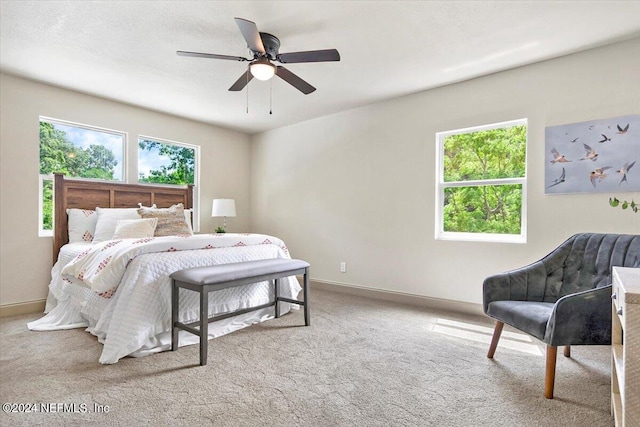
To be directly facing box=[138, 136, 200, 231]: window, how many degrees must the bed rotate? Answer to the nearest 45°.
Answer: approximately 135° to its left

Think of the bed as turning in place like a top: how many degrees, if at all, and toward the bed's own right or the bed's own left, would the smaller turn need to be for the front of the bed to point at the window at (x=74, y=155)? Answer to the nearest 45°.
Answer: approximately 180°

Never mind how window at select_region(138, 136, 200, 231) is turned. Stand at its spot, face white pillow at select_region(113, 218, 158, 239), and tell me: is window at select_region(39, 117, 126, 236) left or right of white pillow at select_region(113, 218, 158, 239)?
right

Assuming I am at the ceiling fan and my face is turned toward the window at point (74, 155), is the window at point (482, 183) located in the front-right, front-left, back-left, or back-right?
back-right

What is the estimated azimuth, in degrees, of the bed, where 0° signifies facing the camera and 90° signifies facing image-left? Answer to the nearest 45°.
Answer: approximately 315°

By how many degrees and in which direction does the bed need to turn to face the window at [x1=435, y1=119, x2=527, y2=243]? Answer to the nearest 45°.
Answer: approximately 45° to its left
